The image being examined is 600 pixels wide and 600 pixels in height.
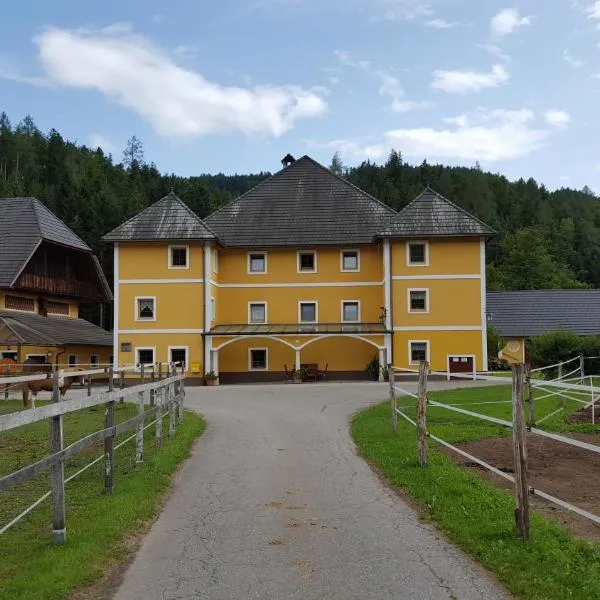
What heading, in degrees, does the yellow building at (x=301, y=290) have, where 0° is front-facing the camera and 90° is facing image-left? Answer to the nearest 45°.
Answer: approximately 0°

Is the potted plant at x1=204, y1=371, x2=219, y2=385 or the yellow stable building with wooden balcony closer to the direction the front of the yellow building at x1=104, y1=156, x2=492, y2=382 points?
the potted plant

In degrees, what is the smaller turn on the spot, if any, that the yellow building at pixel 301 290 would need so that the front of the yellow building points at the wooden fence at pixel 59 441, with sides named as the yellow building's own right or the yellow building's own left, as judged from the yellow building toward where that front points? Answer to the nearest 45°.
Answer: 0° — it already faces it

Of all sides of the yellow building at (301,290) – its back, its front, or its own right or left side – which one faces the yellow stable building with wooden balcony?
right
